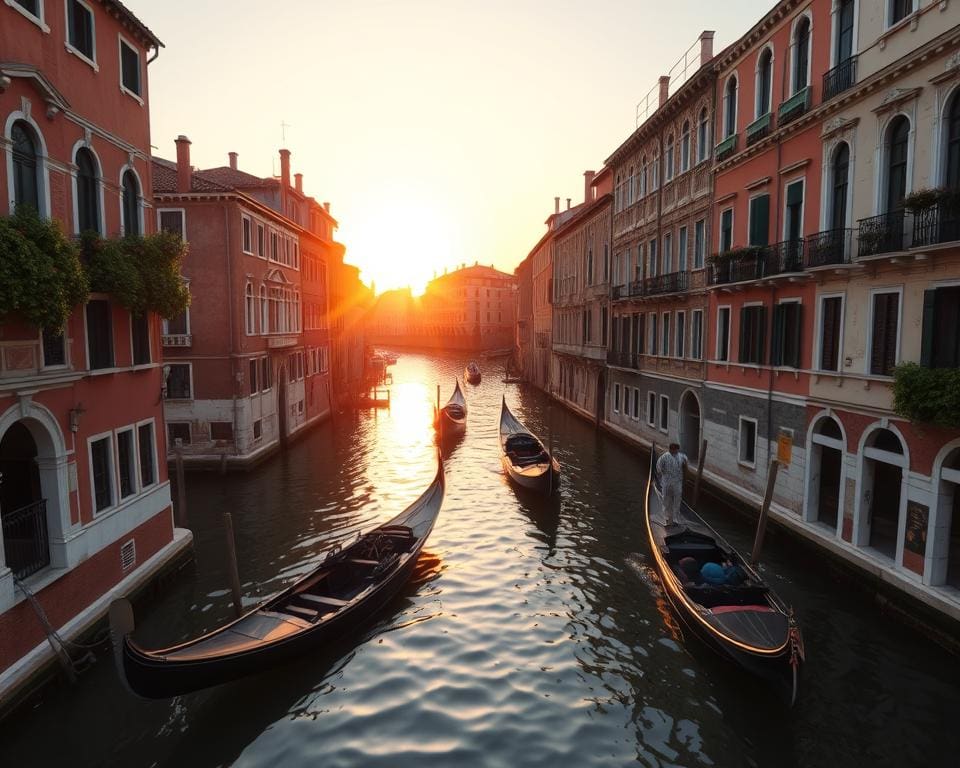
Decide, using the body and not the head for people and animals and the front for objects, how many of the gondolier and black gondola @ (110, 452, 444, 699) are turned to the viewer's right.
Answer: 0

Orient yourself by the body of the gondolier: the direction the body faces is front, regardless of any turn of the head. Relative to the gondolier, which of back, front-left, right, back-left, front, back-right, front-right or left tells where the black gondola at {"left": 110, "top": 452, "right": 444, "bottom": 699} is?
front-right

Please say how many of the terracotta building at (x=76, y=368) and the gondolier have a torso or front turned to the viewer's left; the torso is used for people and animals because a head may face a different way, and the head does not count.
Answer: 0

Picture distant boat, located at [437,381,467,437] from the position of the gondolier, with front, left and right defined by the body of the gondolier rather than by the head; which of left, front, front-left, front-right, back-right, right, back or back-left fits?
back-right

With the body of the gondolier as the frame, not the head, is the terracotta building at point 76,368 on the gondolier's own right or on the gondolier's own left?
on the gondolier's own right

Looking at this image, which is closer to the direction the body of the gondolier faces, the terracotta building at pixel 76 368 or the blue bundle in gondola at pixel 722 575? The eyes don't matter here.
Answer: the blue bundle in gondola

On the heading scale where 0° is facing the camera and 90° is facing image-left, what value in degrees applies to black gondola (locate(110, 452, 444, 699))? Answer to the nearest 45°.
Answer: approximately 45°

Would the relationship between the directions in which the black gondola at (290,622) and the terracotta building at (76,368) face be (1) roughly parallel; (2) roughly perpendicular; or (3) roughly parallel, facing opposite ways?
roughly perpendicular

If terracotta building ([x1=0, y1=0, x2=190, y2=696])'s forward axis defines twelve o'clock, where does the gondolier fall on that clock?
The gondolier is roughly at 11 o'clock from the terracotta building.

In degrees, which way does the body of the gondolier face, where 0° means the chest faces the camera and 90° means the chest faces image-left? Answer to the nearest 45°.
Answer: approximately 0°

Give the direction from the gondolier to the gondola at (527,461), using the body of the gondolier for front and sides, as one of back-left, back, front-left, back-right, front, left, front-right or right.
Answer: back-right

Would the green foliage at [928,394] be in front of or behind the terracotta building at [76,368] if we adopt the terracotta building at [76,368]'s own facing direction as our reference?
in front

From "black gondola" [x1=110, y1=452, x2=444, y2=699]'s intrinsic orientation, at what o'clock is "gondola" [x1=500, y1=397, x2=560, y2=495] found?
The gondola is roughly at 6 o'clock from the black gondola.

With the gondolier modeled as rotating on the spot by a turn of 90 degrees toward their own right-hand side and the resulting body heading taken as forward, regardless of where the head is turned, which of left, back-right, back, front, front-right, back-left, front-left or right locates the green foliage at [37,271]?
front-left
